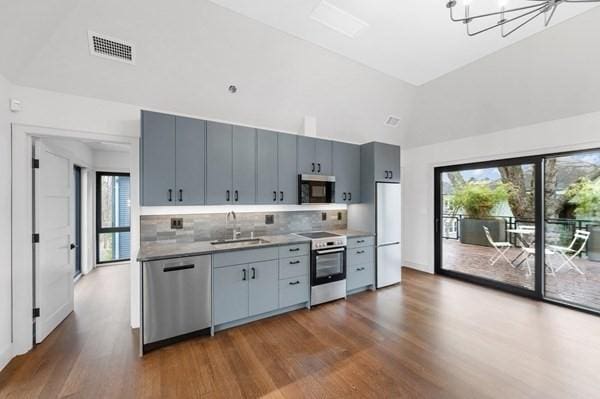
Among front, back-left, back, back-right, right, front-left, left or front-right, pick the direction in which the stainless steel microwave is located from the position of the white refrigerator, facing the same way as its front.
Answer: right

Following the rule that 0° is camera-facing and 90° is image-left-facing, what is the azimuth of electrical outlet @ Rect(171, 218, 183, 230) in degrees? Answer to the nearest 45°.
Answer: approximately 0°

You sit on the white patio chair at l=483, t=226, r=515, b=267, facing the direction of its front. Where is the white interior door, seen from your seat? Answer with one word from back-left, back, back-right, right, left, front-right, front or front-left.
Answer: back-right

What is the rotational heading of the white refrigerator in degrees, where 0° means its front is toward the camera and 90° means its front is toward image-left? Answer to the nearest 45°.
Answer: approximately 315°

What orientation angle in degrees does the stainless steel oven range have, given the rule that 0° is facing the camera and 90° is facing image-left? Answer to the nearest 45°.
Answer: approximately 315°

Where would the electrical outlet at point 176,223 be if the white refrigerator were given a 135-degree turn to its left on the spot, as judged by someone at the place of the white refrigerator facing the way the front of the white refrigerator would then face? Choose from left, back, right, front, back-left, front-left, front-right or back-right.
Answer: back-left

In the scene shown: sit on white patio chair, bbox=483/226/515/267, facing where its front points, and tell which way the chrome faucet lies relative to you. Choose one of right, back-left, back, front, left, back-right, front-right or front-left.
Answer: back-right

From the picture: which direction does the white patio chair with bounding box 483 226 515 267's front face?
to the viewer's right

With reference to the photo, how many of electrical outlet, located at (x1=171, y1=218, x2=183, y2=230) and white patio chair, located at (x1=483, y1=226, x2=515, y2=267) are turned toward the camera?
1
